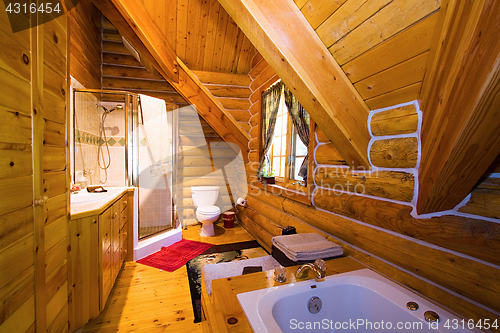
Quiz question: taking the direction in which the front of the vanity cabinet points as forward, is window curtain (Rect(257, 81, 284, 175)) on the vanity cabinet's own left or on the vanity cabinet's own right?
on the vanity cabinet's own left

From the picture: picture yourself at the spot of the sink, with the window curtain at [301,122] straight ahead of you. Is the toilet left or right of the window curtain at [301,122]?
left

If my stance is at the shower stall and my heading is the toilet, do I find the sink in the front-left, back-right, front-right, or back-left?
back-right

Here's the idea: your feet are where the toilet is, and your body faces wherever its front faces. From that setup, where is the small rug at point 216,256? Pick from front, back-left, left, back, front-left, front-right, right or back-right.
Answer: front

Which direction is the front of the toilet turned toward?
toward the camera

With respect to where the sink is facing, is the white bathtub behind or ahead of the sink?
ahead

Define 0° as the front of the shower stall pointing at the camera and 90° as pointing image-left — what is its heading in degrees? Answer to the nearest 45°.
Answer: approximately 315°

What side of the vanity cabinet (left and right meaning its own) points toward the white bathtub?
front

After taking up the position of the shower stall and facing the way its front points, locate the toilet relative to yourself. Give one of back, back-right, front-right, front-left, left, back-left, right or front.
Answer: front-left

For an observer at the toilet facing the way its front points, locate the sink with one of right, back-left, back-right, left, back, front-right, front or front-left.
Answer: front-right

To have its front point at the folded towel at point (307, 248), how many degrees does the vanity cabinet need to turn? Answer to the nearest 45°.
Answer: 0° — it already faces it

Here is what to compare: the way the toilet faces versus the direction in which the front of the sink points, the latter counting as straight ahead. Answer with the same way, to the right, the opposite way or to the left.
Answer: to the right

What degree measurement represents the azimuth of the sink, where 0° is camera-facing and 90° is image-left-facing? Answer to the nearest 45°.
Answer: approximately 315°

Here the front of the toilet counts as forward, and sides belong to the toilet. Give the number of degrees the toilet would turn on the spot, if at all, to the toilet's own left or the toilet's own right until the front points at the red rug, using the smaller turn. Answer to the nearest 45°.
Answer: approximately 45° to the toilet's own right

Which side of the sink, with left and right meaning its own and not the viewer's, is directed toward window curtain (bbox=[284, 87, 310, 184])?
front

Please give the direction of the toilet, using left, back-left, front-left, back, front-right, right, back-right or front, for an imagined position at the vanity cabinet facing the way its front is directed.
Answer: left

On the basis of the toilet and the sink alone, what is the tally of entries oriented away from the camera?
0
